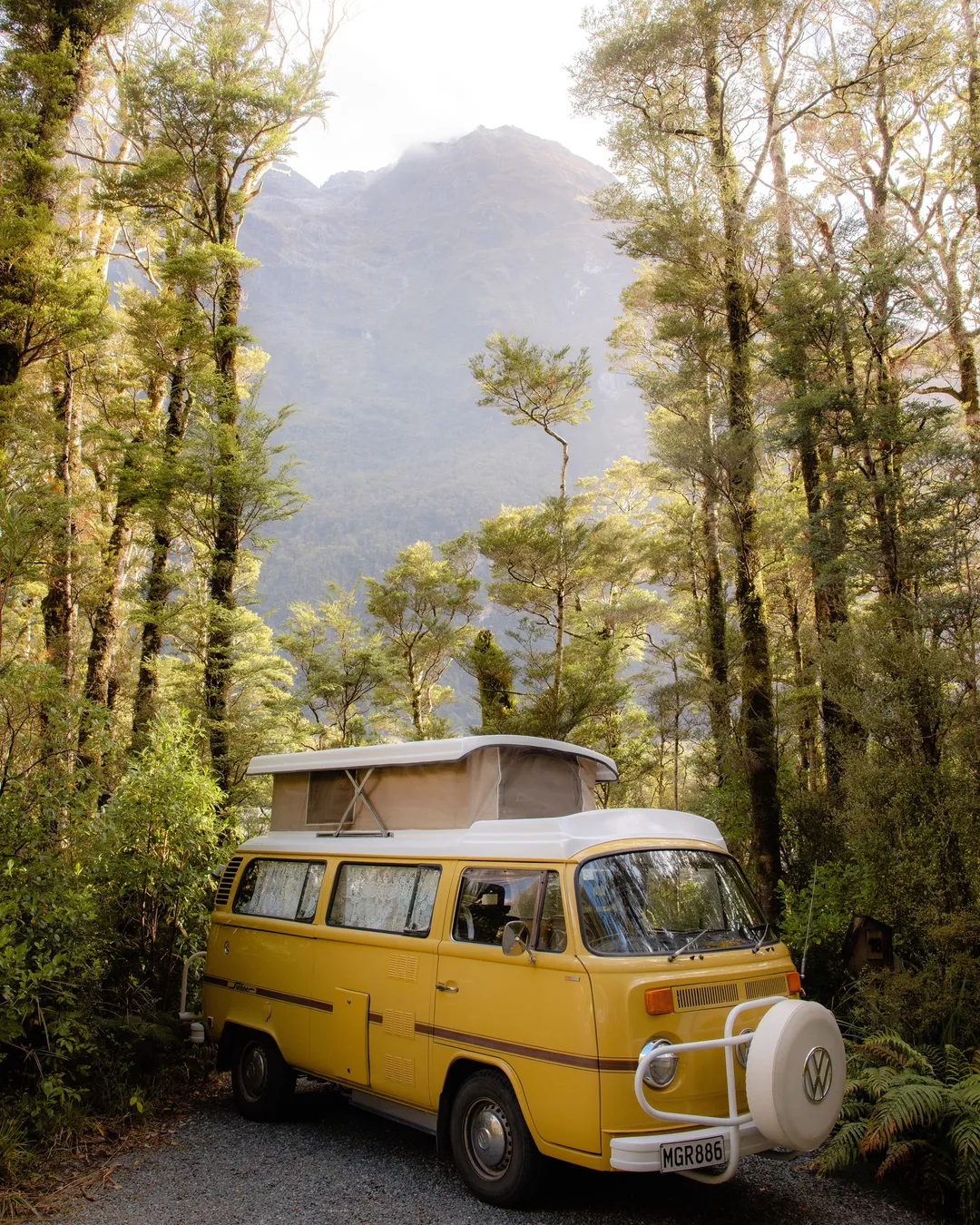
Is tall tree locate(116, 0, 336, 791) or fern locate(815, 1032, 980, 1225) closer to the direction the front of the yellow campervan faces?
the fern

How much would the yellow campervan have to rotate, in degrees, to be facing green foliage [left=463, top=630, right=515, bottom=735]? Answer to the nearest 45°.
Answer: approximately 135° to its left

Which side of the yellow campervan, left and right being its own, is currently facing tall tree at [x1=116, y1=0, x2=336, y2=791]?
back

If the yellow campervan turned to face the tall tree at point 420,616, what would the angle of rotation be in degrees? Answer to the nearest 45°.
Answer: approximately 135° to its left

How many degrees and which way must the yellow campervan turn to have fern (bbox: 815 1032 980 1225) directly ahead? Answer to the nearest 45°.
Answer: approximately 45° to its left

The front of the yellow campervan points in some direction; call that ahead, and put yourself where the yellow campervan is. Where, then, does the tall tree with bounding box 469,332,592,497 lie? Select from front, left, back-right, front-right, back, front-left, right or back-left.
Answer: back-left

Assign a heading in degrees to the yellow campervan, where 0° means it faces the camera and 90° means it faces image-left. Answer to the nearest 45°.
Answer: approximately 315°

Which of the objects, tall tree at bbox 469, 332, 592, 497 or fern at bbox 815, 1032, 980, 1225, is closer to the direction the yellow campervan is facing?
the fern
